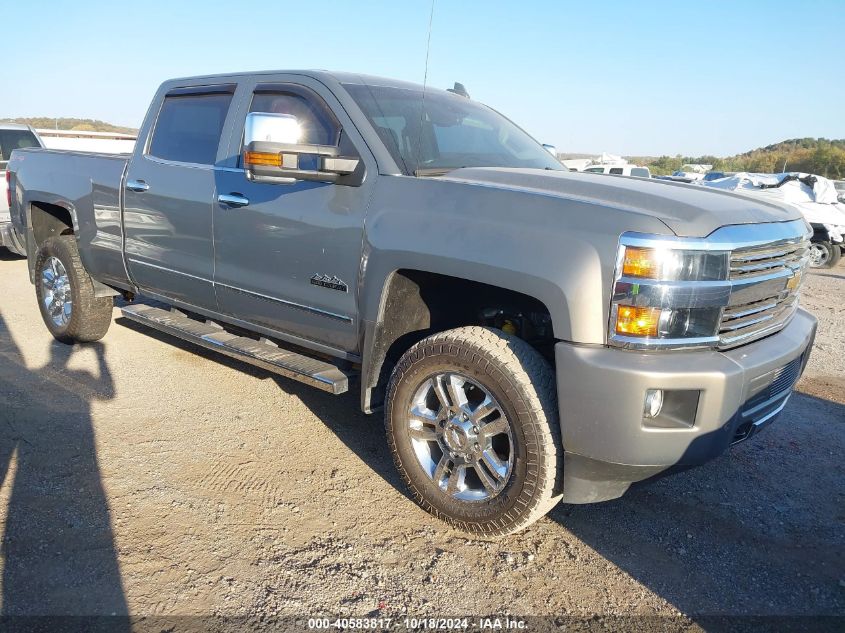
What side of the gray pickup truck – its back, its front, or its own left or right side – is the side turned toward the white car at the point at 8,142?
back

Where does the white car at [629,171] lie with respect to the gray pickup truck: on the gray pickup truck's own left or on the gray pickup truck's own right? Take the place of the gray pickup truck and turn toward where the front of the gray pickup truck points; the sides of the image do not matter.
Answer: on the gray pickup truck's own left

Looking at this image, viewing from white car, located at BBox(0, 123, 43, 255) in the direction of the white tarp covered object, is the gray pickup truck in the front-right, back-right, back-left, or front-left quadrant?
front-right

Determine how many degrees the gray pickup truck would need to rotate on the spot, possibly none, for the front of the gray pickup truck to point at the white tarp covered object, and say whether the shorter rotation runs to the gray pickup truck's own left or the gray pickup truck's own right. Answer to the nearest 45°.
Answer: approximately 90° to the gray pickup truck's own left

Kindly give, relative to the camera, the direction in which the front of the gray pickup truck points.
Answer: facing the viewer and to the right of the viewer
